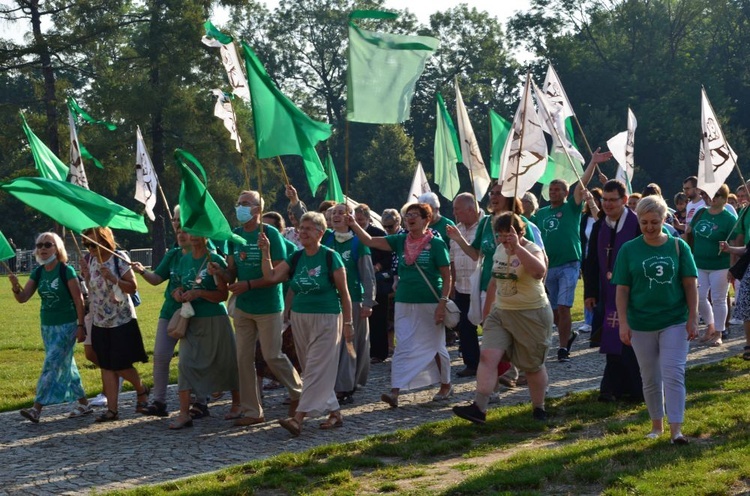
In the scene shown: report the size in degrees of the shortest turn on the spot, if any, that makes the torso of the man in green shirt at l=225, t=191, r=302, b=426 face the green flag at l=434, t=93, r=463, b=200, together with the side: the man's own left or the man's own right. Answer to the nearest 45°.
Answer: approximately 180°

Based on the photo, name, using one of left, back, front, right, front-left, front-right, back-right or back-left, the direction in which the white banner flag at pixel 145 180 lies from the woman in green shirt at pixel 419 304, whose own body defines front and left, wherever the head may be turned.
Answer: right

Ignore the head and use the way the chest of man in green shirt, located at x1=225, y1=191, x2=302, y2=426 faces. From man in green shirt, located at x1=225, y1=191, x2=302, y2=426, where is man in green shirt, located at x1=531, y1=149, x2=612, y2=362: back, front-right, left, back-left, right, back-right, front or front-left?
back

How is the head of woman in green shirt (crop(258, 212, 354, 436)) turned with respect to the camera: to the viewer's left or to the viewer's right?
to the viewer's left

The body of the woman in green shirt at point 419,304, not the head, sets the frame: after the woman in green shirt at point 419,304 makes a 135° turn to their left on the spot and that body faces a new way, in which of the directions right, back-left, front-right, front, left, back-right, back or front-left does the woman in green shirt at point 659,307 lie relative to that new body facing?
front-right

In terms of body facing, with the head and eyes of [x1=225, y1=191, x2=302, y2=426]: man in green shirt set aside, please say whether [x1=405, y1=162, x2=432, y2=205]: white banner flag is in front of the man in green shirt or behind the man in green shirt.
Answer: behind

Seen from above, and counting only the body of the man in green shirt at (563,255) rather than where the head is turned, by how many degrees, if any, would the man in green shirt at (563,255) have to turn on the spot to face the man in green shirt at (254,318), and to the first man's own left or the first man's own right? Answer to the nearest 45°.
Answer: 0° — they already face them

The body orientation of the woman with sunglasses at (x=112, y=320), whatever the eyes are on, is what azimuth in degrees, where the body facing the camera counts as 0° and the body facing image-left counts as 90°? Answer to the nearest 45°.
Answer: approximately 45°

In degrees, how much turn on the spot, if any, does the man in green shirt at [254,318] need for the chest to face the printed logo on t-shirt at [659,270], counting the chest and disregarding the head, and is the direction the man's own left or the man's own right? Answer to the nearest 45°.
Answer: approximately 90° to the man's own left

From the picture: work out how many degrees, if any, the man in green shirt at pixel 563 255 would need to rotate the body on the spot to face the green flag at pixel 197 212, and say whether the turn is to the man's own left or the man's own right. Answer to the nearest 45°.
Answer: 0° — they already face it
